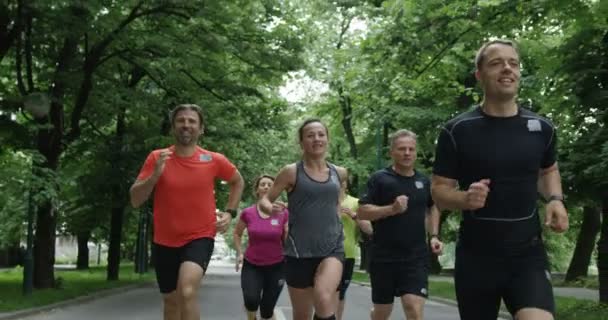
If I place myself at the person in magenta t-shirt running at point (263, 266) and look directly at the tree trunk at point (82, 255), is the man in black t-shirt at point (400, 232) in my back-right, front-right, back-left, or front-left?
back-right

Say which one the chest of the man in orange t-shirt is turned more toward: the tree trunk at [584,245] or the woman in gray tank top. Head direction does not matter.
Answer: the woman in gray tank top

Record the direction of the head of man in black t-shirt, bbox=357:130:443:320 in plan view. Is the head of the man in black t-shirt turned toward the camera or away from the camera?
toward the camera

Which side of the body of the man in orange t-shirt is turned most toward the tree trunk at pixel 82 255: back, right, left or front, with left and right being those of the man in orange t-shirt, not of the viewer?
back

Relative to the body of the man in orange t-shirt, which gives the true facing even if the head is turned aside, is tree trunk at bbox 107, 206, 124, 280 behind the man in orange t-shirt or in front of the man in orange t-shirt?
behind

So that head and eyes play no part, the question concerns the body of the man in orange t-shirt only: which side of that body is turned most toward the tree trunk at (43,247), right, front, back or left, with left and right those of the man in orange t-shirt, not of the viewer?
back

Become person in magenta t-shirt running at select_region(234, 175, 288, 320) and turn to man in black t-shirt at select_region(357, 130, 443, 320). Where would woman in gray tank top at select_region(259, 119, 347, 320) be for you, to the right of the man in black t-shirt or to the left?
right

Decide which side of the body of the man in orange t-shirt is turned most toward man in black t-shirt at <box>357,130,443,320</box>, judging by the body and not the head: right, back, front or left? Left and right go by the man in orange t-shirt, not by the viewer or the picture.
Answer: left

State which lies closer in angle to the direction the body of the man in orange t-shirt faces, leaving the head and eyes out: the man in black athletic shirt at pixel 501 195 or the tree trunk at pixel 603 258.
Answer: the man in black athletic shirt

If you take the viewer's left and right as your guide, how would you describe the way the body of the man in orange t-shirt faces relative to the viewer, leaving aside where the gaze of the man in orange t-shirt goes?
facing the viewer

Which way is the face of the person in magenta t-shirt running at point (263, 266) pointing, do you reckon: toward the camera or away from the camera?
toward the camera

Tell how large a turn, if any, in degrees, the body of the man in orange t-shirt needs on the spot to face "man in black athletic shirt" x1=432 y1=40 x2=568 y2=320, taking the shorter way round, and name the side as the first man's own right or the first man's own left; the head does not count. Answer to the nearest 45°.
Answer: approximately 45° to the first man's own left

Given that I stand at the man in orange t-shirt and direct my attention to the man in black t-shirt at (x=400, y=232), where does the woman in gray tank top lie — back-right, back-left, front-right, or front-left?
front-right
